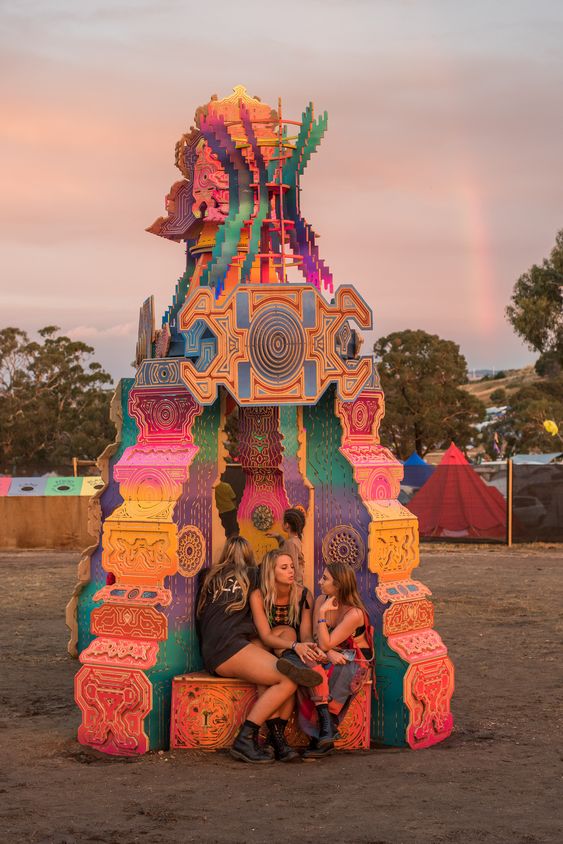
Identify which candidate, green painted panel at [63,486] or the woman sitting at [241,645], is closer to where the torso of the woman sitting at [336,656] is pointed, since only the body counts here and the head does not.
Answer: the woman sitting

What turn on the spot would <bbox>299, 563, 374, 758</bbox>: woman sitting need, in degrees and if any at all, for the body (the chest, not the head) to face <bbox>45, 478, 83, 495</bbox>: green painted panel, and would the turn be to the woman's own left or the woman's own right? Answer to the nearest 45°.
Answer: approximately 90° to the woman's own right

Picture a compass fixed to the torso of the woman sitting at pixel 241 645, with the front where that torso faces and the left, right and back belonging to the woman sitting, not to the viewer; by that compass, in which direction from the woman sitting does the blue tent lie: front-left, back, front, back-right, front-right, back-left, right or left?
front-left

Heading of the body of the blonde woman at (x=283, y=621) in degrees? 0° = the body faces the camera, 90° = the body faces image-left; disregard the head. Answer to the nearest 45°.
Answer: approximately 315°

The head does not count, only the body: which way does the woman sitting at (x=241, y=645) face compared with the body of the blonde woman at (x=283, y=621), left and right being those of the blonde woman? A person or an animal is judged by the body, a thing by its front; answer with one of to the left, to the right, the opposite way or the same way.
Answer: to the left

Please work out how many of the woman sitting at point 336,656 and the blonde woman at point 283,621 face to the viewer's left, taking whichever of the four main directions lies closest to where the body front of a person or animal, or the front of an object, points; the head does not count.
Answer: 1

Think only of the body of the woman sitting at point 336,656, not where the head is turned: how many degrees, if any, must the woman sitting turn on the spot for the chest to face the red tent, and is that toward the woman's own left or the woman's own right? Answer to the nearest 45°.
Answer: approximately 90° to the woman's own right

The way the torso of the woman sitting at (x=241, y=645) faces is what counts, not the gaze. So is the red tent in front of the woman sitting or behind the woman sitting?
in front

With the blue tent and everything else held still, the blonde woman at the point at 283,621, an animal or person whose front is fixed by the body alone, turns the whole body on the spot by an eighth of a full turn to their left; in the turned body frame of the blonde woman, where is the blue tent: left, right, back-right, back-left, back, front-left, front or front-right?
left

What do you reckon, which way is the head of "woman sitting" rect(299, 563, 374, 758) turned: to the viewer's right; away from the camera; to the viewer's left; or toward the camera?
to the viewer's left

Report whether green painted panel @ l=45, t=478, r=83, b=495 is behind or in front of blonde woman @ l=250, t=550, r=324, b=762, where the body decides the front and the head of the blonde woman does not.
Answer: behind

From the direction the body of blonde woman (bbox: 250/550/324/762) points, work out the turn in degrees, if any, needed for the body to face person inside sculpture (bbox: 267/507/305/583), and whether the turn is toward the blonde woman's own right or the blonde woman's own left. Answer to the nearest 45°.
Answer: approximately 135° to the blonde woman's own left

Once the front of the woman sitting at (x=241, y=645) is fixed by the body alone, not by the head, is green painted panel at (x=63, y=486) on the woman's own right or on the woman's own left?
on the woman's own left
